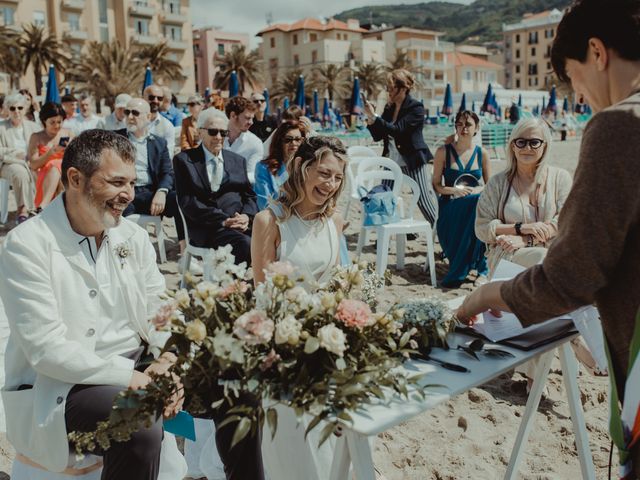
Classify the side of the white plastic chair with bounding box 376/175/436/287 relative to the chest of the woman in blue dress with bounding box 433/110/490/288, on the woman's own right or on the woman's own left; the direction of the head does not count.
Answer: on the woman's own right

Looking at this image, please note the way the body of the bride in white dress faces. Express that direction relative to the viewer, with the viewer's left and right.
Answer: facing the viewer and to the right of the viewer

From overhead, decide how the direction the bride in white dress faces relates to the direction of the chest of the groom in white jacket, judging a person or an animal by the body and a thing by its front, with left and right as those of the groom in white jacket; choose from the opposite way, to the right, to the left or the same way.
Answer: the same way

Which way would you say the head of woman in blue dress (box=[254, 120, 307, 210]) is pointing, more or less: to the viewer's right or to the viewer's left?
to the viewer's right

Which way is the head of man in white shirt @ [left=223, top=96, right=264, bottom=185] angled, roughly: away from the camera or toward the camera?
toward the camera

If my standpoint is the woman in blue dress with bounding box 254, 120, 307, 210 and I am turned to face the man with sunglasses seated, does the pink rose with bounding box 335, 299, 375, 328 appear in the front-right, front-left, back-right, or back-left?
back-left

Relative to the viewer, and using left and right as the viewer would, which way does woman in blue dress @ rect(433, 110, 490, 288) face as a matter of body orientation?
facing the viewer

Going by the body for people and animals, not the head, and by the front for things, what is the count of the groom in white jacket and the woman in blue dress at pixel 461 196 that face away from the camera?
0

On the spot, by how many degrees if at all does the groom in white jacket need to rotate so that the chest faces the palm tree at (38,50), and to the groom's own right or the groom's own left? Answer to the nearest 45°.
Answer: approximately 135° to the groom's own left

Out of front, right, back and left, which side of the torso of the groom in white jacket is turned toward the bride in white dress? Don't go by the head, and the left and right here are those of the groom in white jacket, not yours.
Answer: left

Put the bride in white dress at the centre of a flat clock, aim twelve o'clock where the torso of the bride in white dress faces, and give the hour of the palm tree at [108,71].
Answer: The palm tree is roughly at 7 o'clock from the bride in white dress.

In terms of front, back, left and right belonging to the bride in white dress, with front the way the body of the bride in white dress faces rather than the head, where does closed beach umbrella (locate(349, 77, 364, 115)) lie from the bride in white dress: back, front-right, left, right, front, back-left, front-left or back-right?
back-left

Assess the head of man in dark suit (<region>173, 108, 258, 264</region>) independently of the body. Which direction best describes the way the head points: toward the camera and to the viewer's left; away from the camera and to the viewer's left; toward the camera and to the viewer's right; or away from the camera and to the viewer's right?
toward the camera and to the viewer's right

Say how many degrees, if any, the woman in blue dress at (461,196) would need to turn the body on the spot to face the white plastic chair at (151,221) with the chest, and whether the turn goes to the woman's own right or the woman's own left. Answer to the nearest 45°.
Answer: approximately 90° to the woman's own right

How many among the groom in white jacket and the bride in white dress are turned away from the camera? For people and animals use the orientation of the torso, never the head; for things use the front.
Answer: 0

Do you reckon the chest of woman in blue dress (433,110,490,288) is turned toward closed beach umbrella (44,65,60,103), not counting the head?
no

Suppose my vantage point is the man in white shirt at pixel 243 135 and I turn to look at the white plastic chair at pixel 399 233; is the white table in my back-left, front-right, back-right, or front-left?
front-right
